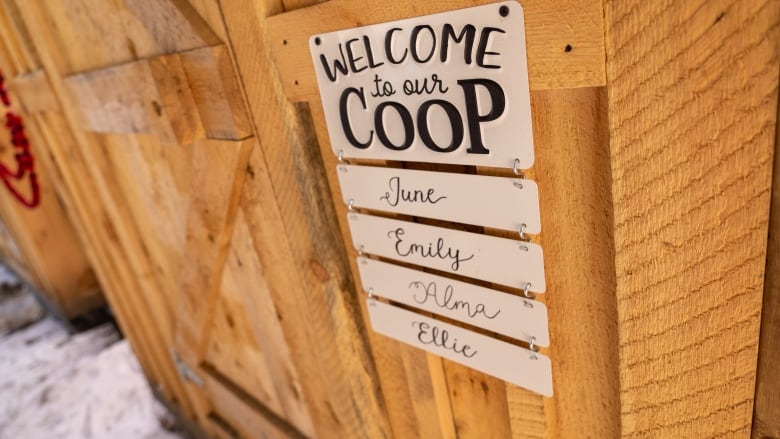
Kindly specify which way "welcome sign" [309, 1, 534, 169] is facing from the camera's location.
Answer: facing the viewer and to the left of the viewer

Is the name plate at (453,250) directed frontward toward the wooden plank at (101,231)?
no

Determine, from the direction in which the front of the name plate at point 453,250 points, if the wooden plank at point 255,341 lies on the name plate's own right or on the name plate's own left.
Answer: on the name plate's own right

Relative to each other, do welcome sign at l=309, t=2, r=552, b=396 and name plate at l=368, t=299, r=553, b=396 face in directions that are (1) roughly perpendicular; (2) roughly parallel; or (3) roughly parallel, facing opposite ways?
roughly parallel

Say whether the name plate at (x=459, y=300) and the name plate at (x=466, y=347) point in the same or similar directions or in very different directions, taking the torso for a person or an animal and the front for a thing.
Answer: same or similar directions

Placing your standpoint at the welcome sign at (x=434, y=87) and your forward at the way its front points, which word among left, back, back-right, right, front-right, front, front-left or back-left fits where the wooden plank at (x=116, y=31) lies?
right
